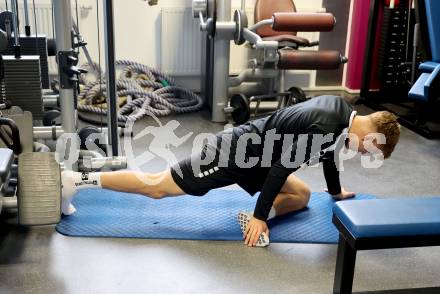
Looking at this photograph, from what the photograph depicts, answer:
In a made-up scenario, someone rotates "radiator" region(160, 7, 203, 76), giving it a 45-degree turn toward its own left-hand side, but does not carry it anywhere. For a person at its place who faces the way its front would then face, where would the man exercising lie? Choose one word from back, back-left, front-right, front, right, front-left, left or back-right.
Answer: front-right

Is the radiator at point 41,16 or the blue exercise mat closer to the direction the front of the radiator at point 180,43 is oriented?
the blue exercise mat

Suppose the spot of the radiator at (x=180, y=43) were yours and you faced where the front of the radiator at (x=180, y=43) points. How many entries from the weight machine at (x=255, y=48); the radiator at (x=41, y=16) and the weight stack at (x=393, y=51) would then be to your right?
1

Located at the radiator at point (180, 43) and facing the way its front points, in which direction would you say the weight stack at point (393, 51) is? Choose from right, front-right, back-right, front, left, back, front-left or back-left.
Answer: left

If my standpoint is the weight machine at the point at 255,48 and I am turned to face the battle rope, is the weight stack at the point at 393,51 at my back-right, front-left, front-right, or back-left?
back-right

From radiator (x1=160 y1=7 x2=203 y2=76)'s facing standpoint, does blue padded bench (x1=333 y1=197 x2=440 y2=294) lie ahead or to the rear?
ahead

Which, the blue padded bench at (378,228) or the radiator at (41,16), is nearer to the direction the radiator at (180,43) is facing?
the blue padded bench

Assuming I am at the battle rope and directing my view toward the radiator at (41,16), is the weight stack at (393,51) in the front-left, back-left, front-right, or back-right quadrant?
back-right

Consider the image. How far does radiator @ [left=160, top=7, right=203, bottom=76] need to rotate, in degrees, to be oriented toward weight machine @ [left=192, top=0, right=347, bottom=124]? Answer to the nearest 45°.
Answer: approximately 45° to its left

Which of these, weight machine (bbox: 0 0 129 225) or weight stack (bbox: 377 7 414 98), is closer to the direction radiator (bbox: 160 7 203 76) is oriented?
the weight machine

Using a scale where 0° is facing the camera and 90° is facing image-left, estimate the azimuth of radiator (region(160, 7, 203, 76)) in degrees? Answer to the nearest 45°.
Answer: approximately 0°

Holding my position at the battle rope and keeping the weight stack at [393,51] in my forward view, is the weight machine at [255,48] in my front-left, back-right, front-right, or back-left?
front-right

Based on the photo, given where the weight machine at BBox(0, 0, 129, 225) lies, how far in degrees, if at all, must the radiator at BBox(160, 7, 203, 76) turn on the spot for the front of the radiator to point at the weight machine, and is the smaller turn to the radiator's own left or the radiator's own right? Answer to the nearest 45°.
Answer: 0° — it already faces it

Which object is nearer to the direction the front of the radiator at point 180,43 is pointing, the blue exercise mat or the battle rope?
the blue exercise mat

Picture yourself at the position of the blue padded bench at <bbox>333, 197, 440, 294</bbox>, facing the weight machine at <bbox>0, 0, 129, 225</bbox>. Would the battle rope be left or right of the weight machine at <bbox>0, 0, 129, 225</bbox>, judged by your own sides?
right

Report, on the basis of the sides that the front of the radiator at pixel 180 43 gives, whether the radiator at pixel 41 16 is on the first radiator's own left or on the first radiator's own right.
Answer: on the first radiator's own right

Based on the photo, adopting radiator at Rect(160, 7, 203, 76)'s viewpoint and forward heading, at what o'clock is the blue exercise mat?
The blue exercise mat is roughly at 12 o'clock from the radiator.
